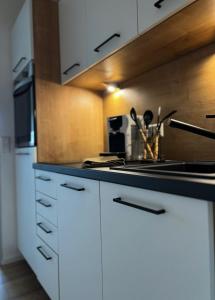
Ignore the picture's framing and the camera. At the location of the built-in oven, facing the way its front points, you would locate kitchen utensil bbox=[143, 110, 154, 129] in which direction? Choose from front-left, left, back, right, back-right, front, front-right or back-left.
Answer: back-left

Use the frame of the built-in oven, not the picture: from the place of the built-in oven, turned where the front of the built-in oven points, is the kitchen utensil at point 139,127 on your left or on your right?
on your left

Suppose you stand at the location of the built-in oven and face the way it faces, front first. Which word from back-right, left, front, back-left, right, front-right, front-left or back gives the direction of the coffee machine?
back-left

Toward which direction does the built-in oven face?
to the viewer's left

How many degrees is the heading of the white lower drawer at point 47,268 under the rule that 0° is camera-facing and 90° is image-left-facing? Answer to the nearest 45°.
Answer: approximately 45°

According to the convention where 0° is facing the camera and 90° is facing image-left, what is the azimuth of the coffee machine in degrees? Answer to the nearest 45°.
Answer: approximately 45°

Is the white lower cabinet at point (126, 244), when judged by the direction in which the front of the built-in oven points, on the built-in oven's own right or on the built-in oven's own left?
on the built-in oven's own left
